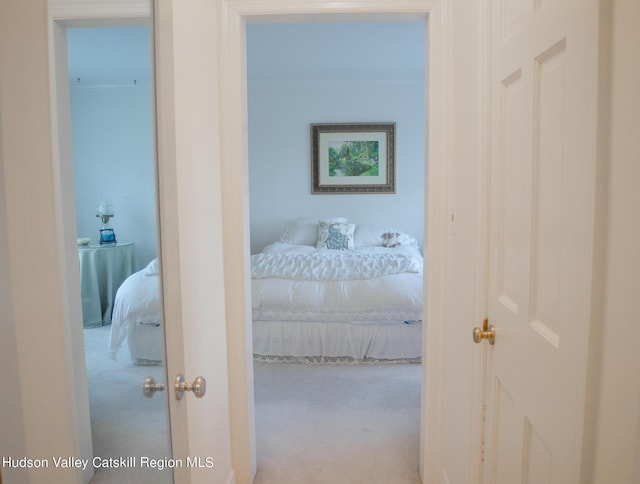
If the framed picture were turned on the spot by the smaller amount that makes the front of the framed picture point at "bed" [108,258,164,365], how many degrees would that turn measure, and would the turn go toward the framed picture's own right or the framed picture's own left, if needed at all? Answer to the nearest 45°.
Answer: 0° — it already faces it

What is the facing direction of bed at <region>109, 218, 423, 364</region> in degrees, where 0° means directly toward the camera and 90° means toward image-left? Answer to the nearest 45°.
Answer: approximately 0°

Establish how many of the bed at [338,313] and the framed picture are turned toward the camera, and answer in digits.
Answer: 2

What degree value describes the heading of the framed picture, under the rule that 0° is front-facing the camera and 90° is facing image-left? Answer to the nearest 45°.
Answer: approximately 0°

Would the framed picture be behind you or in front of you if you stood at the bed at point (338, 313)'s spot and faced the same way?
behind

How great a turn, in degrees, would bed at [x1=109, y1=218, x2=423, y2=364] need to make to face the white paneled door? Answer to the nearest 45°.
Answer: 0° — it already faces it

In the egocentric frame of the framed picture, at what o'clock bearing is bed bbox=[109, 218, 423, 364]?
The bed is roughly at 12 o'clock from the framed picture.
